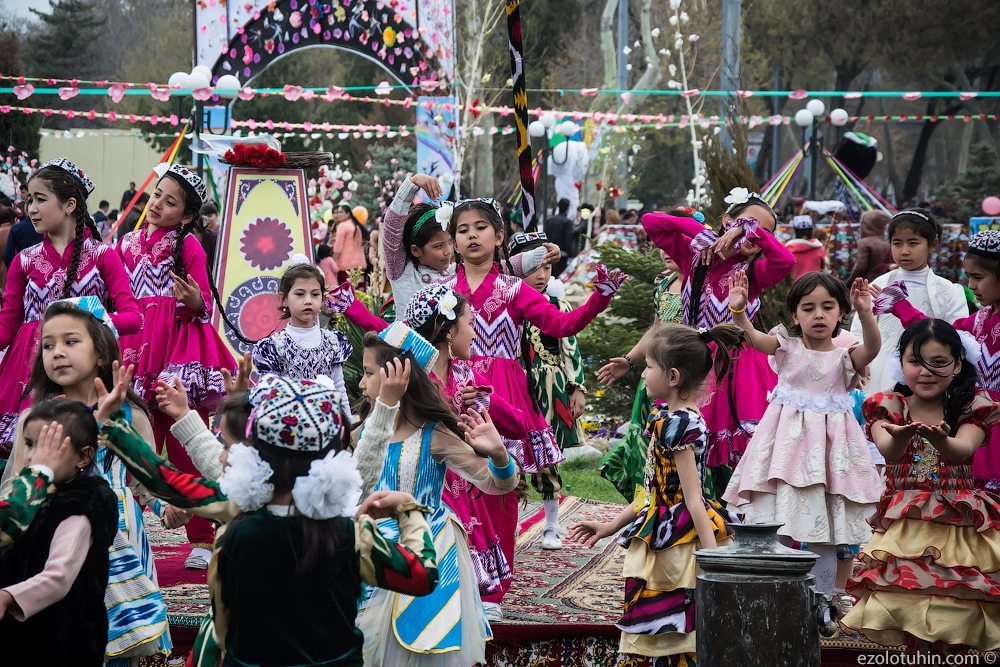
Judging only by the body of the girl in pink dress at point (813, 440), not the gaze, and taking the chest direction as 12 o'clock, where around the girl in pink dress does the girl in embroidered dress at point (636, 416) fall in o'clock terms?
The girl in embroidered dress is roughly at 2 o'clock from the girl in pink dress.

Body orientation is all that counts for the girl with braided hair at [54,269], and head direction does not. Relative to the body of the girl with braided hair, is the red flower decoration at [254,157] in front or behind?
behind

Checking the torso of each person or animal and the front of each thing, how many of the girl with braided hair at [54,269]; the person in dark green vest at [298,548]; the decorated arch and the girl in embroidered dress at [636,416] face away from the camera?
1

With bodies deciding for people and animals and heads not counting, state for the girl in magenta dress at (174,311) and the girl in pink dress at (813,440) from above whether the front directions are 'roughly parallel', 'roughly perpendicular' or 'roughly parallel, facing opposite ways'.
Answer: roughly parallel

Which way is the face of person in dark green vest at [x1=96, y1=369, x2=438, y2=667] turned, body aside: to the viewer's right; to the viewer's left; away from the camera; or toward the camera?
away from the camera

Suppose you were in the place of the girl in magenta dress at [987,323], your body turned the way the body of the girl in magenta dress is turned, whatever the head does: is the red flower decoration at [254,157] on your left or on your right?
on your right

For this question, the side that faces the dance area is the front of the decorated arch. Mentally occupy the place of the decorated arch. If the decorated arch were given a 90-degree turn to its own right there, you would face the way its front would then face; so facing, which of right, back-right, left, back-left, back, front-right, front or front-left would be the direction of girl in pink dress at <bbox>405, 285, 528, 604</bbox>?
left

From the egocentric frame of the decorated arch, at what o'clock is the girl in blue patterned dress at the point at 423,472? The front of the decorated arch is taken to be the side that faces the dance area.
The girl in blue patterned dress is roughly at 12 o'clock from the decorated arch.

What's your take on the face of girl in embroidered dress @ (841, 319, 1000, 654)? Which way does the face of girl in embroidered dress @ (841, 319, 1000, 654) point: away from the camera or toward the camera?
toward the camera

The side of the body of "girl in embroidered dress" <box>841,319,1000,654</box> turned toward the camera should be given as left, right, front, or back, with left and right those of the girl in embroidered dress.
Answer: front

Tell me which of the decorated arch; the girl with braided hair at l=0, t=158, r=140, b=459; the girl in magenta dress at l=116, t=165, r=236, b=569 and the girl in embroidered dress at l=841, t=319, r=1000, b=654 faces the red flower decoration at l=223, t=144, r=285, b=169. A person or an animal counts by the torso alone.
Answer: the decorated arch

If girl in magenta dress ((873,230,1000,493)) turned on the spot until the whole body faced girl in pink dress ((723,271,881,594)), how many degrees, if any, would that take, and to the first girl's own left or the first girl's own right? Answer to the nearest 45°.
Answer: approximately 45° to the first girl's own right

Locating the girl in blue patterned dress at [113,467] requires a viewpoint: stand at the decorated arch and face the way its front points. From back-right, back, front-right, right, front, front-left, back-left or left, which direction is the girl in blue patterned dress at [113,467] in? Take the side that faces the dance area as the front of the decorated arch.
front

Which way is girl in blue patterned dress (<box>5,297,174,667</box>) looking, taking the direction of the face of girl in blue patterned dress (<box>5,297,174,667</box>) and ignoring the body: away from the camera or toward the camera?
toward the camera
